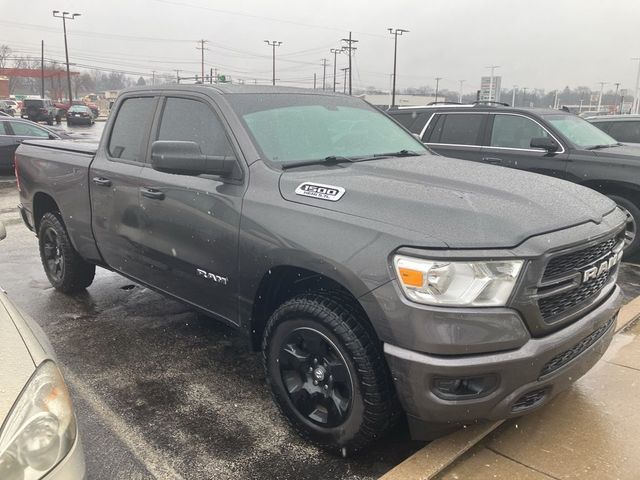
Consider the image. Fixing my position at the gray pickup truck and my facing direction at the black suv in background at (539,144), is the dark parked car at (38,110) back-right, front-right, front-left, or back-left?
front-left

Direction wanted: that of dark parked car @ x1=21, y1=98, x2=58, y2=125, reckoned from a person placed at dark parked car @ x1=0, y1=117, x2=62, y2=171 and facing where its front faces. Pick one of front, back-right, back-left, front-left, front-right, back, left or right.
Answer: left

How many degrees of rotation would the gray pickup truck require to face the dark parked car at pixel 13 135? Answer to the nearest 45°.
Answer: approximately 180°

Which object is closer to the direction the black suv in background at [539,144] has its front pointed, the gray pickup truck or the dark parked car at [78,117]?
the gray pickup truck

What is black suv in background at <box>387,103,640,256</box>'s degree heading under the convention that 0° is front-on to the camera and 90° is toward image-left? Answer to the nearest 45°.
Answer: approximately 315°

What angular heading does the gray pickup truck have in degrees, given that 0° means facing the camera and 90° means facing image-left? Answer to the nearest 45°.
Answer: approximately 315°

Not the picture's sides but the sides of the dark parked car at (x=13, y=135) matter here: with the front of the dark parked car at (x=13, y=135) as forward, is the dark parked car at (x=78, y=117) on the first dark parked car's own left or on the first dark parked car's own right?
on the first dark parked car's own left

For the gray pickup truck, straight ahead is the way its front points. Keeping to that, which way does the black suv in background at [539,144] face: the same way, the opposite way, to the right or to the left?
the same way

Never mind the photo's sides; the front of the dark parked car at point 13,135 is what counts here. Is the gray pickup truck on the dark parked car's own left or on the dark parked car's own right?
on the dark parked car's own right

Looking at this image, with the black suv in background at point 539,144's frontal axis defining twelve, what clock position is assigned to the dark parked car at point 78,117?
The dark parked car is roughly at 6 o'clock from the black suv in background.
